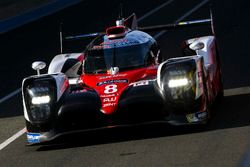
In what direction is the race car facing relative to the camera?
toward the camera
